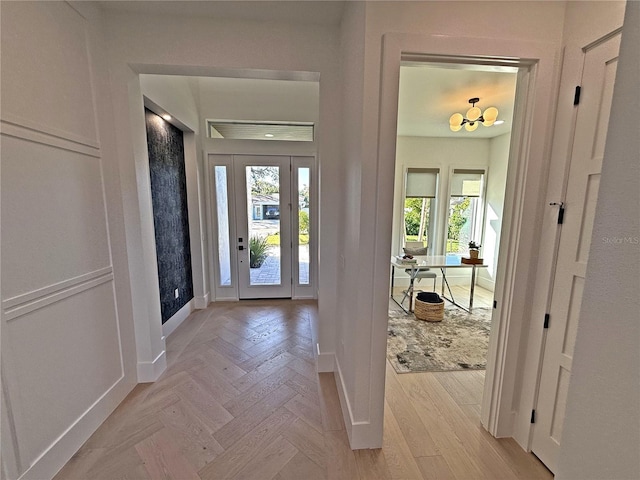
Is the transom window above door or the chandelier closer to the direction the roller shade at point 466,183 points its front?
the chandelier

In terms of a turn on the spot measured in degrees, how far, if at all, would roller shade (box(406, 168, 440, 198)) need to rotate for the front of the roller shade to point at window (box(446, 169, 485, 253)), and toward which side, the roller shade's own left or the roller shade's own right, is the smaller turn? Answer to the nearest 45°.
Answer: approximately 135° to the roller shade's own left

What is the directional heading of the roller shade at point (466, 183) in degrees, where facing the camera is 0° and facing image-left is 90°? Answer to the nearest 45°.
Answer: approximately 0°

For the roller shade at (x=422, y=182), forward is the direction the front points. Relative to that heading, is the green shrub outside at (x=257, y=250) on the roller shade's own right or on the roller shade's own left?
on the roller shade's own right

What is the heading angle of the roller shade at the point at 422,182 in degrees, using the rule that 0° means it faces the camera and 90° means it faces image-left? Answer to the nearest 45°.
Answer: approximately 0°

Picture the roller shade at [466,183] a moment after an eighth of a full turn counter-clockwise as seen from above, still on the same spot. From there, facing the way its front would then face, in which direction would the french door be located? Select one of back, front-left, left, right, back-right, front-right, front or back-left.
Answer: right

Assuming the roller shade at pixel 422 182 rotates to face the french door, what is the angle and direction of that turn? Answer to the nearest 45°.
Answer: approximately 45° to its right
